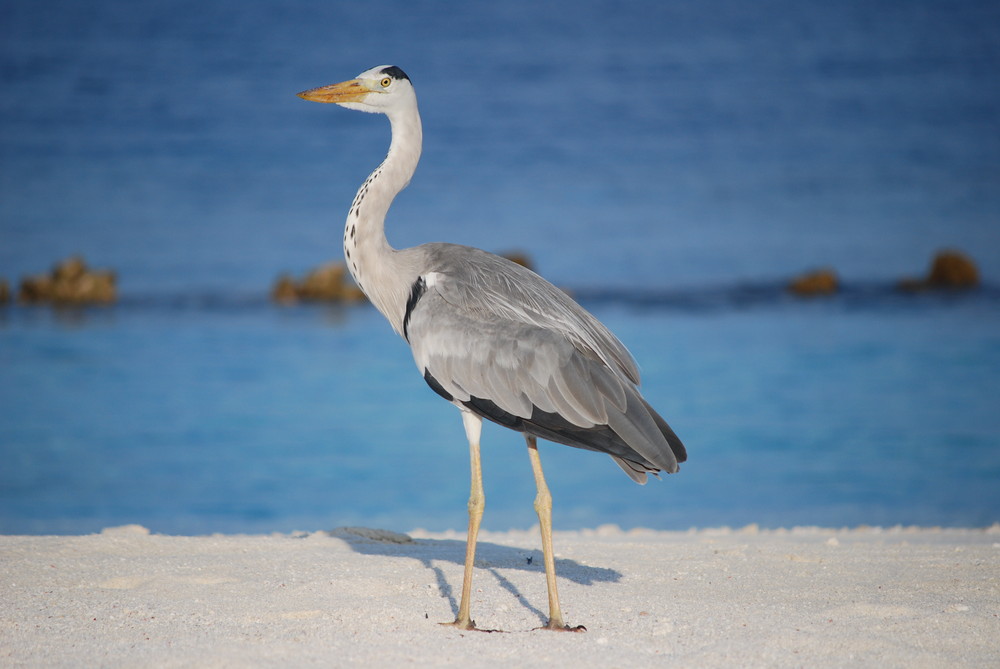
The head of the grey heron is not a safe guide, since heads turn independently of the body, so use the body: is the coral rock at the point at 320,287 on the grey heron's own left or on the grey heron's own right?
on the grey heron's own right

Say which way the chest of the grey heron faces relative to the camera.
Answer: to the viewer's left

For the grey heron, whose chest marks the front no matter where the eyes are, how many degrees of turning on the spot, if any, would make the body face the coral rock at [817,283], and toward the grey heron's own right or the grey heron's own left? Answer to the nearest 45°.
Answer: approximately 90° to the grey heron's own right
